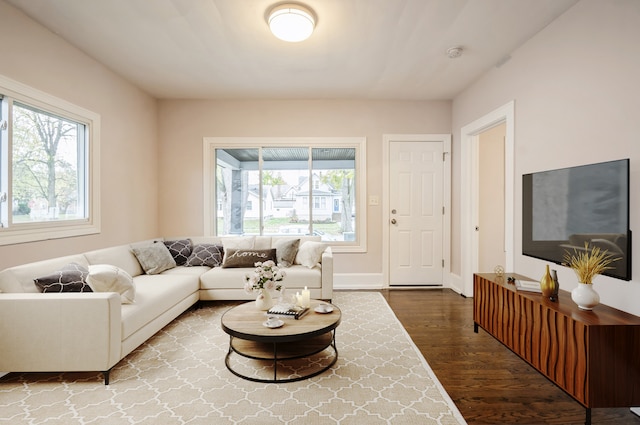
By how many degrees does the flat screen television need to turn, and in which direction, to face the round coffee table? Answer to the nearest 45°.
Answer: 0° — it already faces it

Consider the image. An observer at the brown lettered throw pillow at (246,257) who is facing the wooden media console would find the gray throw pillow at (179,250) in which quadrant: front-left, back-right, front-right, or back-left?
back-right

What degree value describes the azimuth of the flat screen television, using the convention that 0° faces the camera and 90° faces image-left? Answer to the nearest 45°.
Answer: approximately 45°

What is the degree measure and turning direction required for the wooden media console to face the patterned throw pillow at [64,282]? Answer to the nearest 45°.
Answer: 0° — it already faces it

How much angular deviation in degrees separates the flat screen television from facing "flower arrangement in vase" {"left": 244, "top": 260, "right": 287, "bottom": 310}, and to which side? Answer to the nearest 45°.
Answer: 0° — it already faces it
